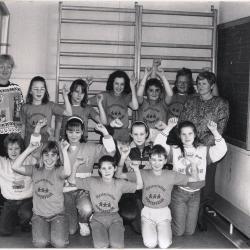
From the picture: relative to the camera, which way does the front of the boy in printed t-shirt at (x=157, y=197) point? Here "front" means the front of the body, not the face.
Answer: toward the camera

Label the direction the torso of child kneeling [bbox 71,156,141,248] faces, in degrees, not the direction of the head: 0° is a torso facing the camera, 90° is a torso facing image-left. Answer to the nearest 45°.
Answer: approximately 0°

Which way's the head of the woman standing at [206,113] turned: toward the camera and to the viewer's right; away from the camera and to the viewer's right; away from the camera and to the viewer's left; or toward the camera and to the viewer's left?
toward the camera and to the viewer's left

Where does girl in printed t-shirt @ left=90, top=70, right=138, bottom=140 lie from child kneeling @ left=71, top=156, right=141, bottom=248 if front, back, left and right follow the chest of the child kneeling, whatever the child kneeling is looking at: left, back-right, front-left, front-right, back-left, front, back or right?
back

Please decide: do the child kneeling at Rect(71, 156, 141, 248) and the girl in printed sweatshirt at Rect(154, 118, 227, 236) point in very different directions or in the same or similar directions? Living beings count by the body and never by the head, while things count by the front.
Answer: same or similar directions

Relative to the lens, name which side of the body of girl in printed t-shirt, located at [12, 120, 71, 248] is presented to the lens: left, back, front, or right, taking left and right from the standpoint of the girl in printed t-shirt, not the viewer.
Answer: front

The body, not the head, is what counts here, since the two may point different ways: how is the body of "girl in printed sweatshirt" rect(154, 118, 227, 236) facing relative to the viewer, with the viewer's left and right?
facing the viewer
